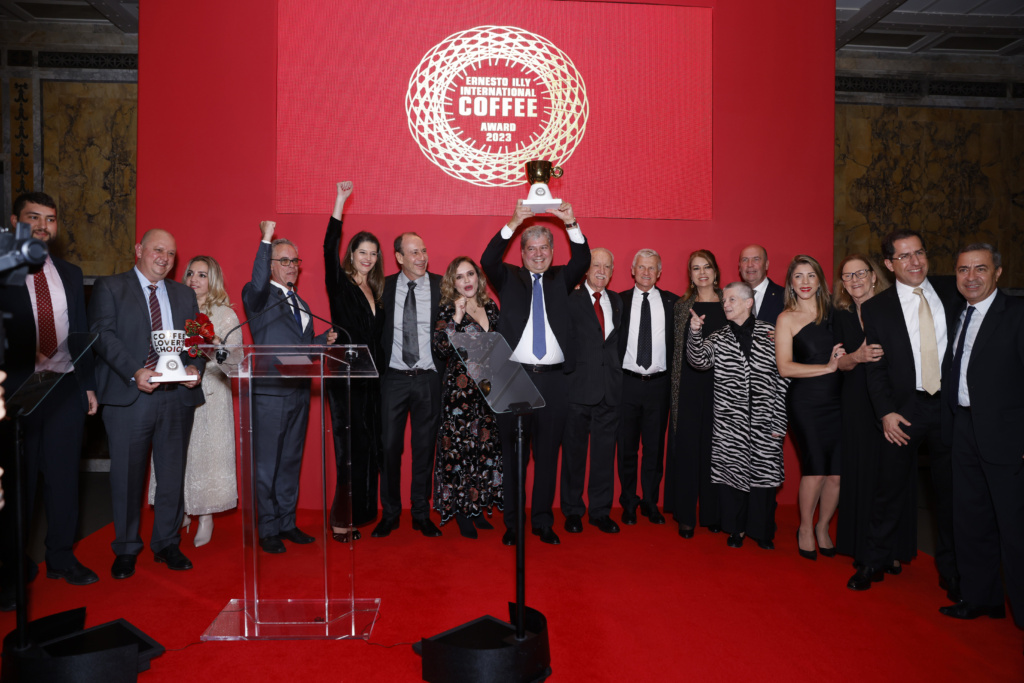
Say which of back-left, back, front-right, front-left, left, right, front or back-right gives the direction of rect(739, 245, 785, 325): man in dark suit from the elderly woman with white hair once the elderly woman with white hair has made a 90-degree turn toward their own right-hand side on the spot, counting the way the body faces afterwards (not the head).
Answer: right

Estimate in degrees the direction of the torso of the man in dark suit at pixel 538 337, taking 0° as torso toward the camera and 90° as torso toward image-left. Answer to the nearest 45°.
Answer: approximately 0°

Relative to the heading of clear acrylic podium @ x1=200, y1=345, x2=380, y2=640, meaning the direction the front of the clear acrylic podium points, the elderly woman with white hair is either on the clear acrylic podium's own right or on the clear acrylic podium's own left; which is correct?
on the clear acrylic podium's own left

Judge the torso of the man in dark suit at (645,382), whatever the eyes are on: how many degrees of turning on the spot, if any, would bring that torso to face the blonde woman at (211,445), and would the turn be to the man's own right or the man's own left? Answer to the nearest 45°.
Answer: approximately 90° to the man's own right

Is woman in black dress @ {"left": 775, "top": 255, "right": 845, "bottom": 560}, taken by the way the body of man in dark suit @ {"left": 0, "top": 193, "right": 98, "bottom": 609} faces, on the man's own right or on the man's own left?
on the man's own left

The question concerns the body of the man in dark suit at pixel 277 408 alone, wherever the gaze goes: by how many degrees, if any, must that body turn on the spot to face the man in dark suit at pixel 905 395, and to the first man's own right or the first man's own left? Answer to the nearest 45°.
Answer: approximately 45° to the first man's own left

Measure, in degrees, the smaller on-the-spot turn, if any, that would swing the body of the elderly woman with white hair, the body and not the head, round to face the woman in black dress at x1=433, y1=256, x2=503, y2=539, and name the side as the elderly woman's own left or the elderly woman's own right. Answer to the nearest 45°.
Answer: approximately 90° to the elderly woman's own right

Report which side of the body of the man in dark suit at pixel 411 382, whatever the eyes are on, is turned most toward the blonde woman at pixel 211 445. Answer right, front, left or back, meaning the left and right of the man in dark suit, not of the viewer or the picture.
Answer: right

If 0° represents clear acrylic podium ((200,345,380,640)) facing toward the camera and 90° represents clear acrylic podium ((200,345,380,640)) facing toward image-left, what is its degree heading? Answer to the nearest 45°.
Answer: approximately 0°
